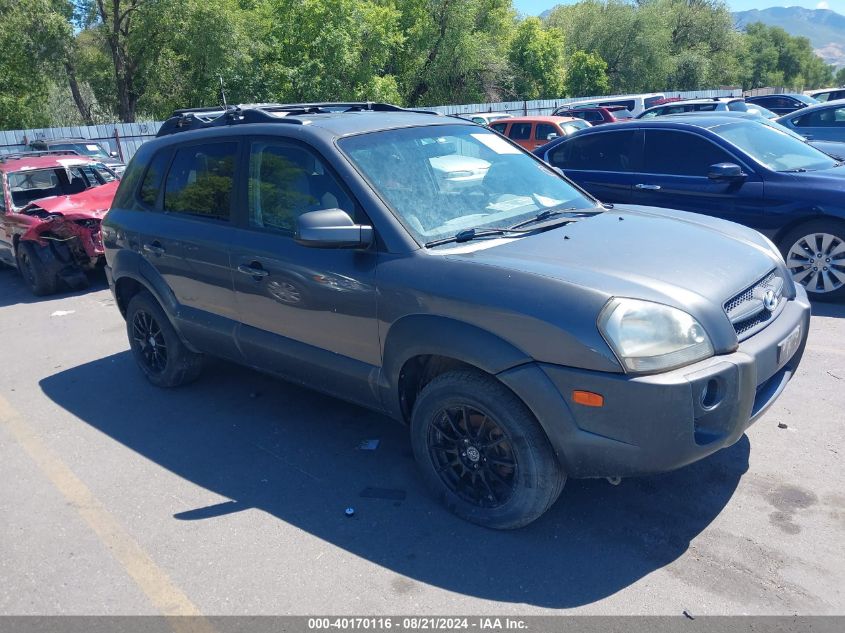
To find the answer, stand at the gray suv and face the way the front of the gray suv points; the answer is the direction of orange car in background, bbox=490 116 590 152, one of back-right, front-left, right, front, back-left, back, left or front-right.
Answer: back-left

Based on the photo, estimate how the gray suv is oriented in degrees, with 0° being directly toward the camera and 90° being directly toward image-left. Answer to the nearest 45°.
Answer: approximately 315°

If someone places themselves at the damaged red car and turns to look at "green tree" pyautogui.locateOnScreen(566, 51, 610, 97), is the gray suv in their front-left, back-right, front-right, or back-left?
back-right

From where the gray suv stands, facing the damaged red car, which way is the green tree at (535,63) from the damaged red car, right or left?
right

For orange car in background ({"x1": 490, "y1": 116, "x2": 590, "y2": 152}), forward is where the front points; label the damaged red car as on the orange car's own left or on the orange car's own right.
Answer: on the orange car's own right

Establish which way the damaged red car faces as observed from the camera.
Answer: facing the viewer and to the right of the viewer

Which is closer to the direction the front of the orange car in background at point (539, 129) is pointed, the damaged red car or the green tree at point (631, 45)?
the damaged red car

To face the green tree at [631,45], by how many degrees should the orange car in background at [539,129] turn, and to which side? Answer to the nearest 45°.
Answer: approximately 135° to its left

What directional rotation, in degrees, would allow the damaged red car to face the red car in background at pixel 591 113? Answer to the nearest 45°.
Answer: approximately 90° to its left

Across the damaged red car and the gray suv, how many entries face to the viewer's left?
0

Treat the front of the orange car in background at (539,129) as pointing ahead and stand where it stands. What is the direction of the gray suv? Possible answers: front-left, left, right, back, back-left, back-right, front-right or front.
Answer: front-right
